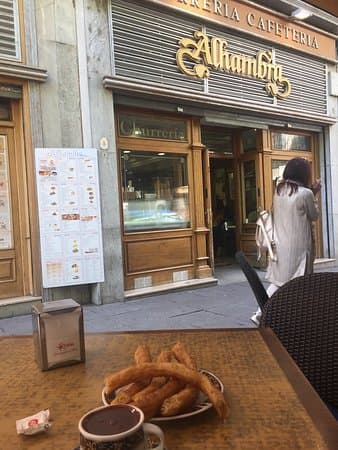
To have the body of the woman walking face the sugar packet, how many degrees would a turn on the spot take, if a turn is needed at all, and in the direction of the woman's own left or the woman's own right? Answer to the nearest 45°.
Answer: approximately 135° to the woman's own right

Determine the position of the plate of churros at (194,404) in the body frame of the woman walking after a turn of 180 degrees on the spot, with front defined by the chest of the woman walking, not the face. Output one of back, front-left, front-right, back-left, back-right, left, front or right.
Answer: front-left

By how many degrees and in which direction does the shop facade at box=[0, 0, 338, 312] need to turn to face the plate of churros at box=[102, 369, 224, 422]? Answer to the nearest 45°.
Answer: approximately 45° to its right

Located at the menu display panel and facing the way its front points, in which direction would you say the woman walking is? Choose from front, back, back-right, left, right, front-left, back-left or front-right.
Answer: front-left

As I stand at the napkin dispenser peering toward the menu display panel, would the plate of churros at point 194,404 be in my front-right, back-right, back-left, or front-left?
back-right

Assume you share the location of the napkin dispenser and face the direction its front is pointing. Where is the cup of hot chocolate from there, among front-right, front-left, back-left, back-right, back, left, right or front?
front

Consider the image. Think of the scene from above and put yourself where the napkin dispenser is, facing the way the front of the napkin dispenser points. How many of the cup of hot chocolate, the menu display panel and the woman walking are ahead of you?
1

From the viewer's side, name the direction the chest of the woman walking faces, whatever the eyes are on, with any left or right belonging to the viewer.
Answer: facing away from the viewer and to the right of the viewer

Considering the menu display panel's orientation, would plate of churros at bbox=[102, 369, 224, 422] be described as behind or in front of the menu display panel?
in front

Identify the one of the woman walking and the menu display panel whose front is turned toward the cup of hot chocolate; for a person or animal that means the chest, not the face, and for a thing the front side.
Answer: the menu display panel

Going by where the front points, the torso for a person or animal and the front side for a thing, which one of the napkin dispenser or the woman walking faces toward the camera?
the napkin dispenser

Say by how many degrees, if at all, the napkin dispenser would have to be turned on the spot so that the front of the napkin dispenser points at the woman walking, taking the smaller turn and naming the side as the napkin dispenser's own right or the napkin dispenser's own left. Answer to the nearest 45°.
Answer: approximately 135° to the napkin dispenser's own left

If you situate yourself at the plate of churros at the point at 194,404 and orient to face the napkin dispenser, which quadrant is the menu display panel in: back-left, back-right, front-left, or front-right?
front-right

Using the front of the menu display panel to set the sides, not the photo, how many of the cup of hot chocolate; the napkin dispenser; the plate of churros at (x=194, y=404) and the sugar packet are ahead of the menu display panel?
4

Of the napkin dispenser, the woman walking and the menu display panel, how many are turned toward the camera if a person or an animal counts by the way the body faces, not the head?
2

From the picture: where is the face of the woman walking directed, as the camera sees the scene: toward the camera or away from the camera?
away from the camera

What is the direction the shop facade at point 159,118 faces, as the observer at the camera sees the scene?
facing the viewer and to the right of the viewer

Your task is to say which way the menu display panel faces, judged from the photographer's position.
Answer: facing the viewer

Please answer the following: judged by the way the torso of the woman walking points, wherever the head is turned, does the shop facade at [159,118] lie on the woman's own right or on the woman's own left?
on the woman's own left
